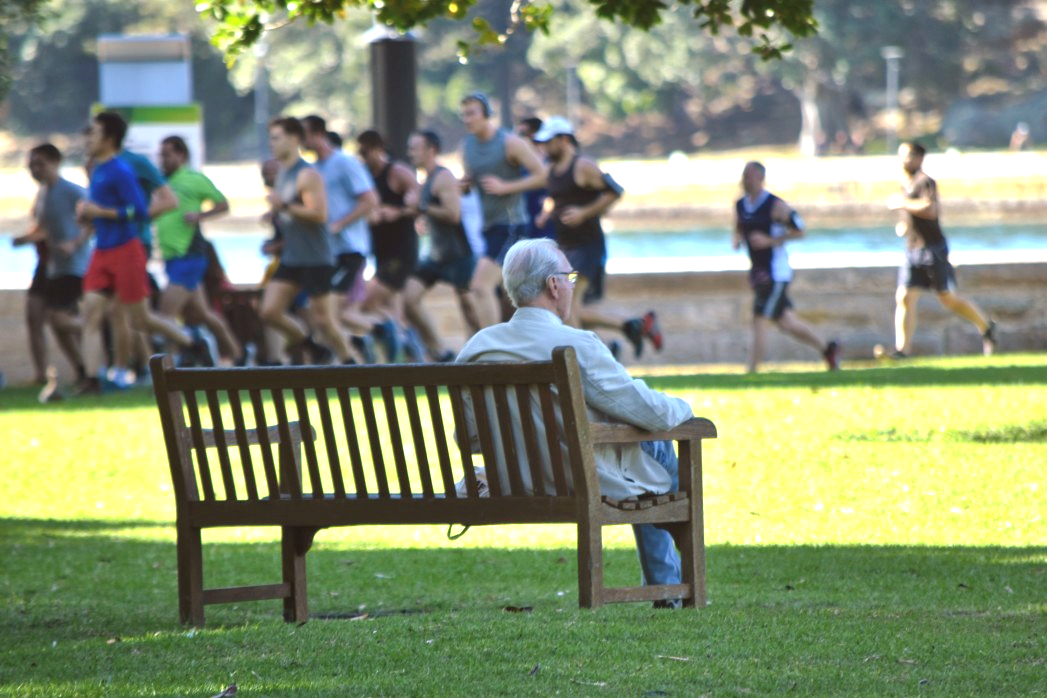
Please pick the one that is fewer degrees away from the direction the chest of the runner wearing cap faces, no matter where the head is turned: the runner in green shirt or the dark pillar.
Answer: the runner in green shirt

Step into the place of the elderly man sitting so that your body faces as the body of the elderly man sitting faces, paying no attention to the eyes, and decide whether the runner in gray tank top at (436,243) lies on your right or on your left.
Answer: on your left

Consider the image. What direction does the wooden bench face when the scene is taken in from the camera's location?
facing away from the viewer and to the right of the viewer

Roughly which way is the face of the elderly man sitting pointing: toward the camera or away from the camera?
away from the camera

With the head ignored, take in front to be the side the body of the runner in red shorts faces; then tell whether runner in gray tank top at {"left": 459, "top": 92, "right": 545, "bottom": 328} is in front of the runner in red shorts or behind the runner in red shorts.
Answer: behind

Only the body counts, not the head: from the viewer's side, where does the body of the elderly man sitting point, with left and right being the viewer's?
facing away from the viewer and to the right of the viewer

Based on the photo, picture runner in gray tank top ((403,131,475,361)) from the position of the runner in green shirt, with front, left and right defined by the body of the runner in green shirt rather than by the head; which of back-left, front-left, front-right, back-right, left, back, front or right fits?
back

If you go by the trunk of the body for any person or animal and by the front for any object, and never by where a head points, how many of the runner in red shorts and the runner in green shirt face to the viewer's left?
2

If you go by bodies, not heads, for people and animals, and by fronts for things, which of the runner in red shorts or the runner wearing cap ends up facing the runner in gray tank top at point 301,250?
the runner wearing cap

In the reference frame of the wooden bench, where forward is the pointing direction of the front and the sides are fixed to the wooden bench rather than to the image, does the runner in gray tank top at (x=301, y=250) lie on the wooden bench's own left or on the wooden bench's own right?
on the wooden bench's own left
